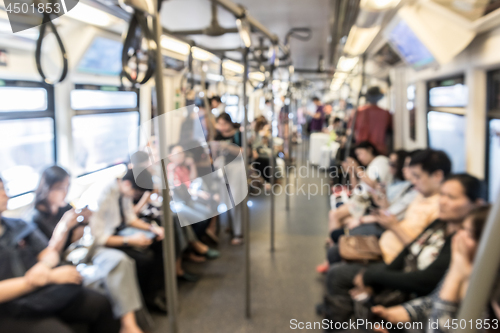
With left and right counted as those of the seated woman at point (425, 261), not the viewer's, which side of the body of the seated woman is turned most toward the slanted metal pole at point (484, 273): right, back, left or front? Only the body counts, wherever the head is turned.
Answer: left

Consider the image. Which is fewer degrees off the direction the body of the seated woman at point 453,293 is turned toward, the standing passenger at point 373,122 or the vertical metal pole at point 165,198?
the vertical metal pole

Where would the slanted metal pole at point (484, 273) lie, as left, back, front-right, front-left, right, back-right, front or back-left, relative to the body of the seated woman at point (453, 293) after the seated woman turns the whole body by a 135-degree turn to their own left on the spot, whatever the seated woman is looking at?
front-right

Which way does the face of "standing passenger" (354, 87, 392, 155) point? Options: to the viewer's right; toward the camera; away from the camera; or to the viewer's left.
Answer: away from the camera

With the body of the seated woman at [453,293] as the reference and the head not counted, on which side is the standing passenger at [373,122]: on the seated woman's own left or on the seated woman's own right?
on the seated woman's own right

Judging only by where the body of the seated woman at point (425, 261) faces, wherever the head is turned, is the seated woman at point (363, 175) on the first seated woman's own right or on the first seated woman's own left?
on the first seated woman's own right

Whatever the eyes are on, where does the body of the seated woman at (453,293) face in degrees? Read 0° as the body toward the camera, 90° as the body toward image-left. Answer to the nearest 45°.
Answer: approximately 90°

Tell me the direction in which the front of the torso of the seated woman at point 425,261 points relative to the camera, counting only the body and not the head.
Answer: to the viewer's left

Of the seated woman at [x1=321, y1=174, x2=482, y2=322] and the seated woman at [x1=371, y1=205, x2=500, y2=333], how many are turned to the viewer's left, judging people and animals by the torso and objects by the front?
2

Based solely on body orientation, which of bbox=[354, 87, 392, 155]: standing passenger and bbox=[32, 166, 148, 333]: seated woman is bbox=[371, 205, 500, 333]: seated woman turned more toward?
the seated woman

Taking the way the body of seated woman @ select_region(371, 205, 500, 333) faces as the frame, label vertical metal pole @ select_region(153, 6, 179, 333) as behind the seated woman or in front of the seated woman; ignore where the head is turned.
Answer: in front

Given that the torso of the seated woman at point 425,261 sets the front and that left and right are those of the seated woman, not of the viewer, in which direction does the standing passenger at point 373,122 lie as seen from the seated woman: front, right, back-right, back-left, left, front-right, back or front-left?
right

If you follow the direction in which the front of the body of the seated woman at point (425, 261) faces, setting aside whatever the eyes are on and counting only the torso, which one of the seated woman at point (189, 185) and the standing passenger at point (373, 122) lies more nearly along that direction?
the seated woman

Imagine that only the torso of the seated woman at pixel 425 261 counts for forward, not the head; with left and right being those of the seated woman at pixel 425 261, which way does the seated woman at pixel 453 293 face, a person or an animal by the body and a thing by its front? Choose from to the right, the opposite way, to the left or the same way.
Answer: the same way

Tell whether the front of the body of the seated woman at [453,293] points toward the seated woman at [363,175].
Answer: no
